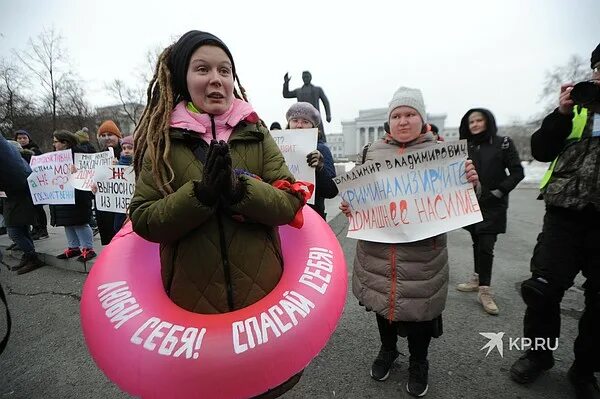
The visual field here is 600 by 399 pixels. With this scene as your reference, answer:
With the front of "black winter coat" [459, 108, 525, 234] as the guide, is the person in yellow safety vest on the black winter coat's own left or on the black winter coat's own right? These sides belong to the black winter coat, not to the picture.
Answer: on the black winter coat's own left

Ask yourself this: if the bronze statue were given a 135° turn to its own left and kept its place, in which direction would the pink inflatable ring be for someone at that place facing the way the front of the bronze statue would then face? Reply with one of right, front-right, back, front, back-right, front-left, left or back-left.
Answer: back-right

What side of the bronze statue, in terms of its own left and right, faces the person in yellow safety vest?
front

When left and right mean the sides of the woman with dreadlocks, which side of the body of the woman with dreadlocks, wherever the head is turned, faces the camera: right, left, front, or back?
front

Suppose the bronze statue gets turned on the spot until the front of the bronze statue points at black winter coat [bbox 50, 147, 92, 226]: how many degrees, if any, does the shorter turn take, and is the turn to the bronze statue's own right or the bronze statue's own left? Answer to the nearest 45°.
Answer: approximately 45° to the bronze statue's own right

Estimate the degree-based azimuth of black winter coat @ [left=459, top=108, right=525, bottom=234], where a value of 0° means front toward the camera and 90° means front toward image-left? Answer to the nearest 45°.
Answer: approximately 45°

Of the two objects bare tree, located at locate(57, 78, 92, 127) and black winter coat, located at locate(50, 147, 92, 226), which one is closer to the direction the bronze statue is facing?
the black winter coat

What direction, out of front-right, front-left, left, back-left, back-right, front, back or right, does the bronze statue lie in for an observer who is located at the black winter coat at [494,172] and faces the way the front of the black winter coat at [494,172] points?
right

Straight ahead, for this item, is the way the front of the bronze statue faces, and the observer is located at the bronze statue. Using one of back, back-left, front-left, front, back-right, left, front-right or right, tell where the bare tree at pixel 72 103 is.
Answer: back-right

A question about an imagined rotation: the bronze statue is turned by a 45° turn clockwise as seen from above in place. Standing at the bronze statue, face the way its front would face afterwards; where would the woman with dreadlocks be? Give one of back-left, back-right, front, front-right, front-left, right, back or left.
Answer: front-left

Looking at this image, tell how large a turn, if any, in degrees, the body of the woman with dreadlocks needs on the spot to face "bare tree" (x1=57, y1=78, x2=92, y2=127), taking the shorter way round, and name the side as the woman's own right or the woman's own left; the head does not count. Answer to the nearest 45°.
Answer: approximately 180°

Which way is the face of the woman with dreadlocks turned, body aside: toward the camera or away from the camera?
toward the camera

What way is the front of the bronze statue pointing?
toward the camera
